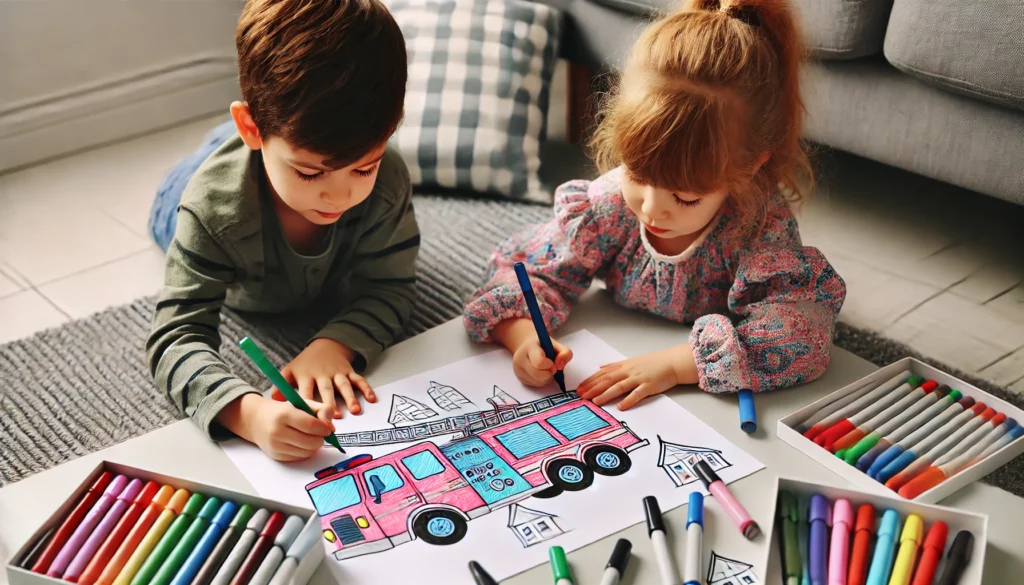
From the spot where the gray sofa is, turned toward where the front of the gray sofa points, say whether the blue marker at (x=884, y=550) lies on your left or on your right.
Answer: on your left

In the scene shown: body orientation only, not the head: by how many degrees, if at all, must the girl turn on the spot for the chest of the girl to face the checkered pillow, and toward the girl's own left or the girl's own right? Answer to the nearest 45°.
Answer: approximately 90° to the girl's own right

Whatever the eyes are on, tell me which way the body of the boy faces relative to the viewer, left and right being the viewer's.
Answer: facing the viewer and to the right of the viewer

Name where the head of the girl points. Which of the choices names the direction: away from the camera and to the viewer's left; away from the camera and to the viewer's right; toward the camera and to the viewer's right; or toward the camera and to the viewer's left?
toward the camera and to the viewer's left

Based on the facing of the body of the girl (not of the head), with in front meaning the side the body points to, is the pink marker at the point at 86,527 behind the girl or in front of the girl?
in front

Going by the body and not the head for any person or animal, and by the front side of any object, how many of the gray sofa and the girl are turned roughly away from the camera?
0

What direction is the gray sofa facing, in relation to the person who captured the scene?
facing the viewer and to the left of the viewer

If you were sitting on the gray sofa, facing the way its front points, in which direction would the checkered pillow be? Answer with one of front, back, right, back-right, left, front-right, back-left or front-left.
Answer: front-right

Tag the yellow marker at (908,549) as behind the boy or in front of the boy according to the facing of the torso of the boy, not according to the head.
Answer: in front
